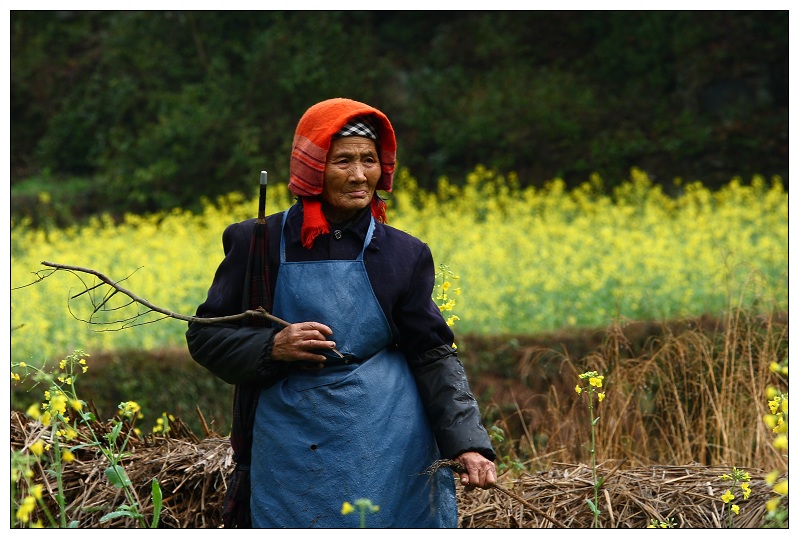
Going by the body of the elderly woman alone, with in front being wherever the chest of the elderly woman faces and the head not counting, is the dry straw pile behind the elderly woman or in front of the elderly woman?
behind

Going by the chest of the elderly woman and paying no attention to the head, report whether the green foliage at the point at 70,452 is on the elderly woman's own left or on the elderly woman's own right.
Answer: on the elderly woman's own right

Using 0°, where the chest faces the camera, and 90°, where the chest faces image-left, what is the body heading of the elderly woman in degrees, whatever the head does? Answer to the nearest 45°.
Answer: approximately 0°
